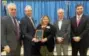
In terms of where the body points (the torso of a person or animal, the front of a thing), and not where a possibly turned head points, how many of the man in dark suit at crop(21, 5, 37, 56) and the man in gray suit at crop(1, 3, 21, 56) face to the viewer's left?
0

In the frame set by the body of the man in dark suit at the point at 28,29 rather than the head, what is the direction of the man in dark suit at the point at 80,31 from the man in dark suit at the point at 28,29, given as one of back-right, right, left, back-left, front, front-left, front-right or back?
front-left

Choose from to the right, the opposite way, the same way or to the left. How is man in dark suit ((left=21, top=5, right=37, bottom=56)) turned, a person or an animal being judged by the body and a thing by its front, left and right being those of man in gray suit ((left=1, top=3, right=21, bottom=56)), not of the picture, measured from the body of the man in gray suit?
the same way

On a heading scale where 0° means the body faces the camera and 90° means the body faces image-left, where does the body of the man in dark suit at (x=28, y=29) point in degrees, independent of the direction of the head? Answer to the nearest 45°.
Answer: approximately 315°

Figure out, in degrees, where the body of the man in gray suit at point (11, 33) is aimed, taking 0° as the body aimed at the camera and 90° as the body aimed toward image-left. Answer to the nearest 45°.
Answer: approximately 315°

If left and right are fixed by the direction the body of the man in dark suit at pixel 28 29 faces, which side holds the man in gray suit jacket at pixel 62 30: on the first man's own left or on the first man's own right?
on the first man's own left

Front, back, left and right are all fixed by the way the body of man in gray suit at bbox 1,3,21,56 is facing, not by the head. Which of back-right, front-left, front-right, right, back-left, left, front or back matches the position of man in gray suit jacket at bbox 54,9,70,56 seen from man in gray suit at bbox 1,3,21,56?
front-left

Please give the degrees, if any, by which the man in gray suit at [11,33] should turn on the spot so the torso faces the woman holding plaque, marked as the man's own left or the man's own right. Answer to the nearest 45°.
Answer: approximately 45° to the man's own left

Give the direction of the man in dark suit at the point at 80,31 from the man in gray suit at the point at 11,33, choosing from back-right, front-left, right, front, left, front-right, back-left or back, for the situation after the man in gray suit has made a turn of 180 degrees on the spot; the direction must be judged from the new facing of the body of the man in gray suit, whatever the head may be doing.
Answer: back-right
